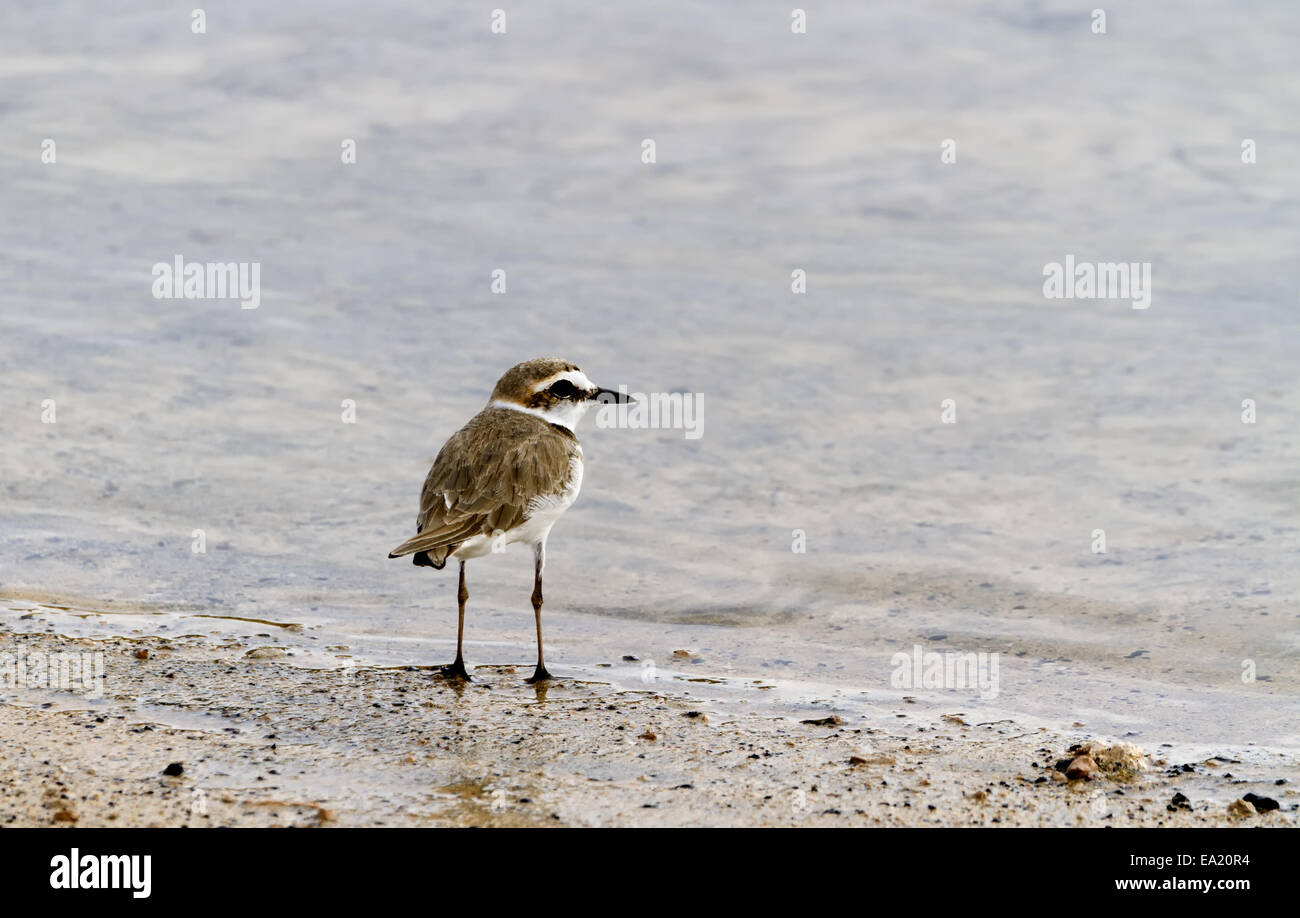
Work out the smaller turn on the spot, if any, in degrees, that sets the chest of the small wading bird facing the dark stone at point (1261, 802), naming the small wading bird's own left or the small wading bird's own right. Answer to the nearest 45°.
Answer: approximately 90° to the small wading bird's own right

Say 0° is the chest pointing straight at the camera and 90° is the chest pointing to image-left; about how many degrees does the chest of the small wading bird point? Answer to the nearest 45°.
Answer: approximately 225°
